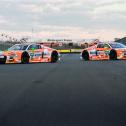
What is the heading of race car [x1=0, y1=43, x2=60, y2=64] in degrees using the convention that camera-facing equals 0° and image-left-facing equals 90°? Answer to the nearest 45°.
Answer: approximately 45°
